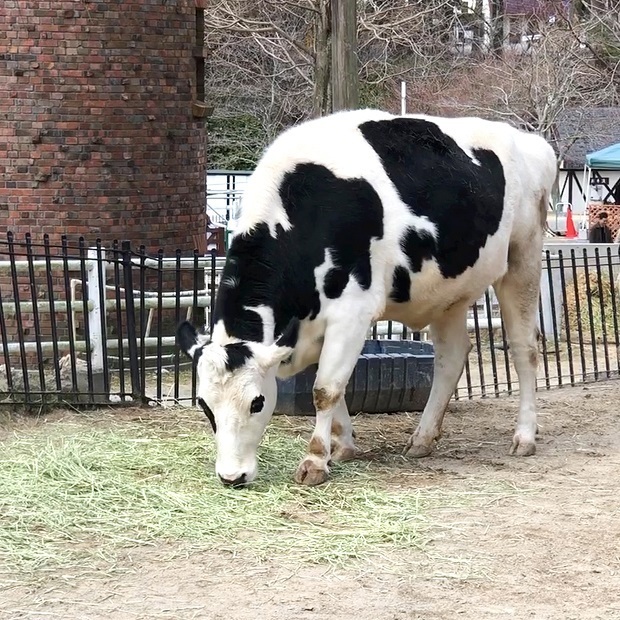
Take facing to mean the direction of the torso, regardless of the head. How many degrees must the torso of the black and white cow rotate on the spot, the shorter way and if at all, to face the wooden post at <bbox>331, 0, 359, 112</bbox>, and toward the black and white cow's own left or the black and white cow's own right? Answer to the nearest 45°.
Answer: approximately 135° to the black and white cow's own right

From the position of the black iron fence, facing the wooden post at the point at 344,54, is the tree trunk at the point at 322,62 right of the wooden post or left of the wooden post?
left

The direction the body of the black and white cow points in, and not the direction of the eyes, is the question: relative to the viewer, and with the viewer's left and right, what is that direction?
facing the viewer and to the left of the viewer

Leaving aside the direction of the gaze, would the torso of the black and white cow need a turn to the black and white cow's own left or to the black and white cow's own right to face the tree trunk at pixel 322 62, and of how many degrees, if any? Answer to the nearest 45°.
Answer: approximately 135° to the black and white cow's own right

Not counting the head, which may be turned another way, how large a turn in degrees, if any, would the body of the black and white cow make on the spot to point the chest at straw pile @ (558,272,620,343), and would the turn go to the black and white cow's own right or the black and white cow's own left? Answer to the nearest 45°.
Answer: approximately 135° to the black and white cow's own right
